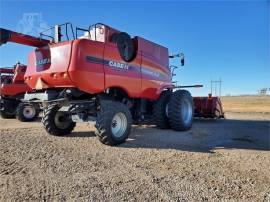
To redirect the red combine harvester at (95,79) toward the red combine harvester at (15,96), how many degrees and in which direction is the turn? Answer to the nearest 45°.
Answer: approximately 90° to its left

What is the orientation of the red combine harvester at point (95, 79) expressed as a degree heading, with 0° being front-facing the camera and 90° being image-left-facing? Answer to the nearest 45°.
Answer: approximately 225°
